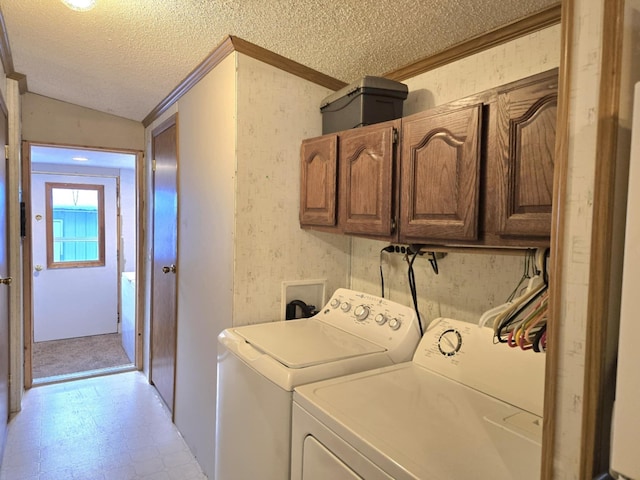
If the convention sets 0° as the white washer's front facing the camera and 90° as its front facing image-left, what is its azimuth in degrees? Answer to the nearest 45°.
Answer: approximately 45°

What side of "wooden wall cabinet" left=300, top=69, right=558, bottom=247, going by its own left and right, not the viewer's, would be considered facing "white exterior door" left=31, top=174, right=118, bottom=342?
right

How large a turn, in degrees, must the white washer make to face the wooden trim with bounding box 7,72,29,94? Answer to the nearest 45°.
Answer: approximately 90° to its right

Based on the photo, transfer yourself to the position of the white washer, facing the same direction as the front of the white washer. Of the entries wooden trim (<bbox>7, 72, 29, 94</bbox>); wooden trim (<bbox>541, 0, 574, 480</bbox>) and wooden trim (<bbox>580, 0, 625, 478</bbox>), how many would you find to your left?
2

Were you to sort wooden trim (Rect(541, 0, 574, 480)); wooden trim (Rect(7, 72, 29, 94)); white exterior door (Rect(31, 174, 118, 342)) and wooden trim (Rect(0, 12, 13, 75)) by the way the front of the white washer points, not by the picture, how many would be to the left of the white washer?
1
